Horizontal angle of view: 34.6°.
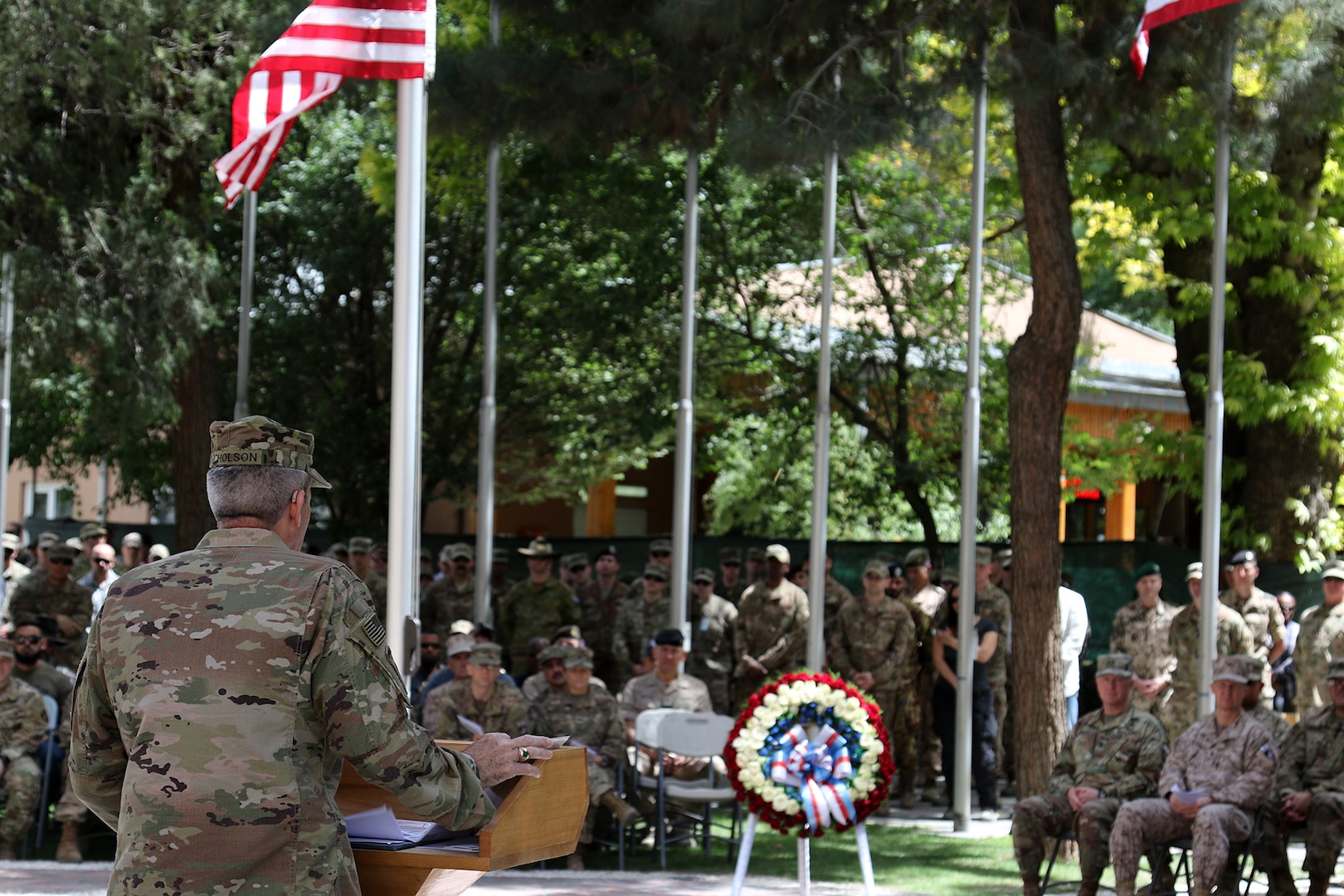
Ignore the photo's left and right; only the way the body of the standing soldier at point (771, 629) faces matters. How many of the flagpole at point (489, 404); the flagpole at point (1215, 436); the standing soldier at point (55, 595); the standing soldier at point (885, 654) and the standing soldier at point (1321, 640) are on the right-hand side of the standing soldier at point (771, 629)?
2

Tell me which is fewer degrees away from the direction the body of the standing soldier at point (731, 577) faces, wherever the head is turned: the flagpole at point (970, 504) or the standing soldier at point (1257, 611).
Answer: the flagpole

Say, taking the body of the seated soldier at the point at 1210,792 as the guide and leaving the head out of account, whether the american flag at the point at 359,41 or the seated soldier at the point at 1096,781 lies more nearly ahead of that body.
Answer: the american flag

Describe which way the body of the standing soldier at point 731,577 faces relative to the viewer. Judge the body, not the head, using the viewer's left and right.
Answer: facing the viewer

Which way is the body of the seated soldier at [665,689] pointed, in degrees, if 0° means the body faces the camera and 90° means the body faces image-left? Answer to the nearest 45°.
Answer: approximately 0°

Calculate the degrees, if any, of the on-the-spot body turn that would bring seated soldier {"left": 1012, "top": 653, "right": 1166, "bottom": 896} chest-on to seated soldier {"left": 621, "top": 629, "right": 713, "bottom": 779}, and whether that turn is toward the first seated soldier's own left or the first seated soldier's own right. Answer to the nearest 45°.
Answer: approximately 90° to the first seated soldier's own right

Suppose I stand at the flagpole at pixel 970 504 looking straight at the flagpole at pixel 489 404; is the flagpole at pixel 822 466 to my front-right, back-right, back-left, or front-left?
front-right

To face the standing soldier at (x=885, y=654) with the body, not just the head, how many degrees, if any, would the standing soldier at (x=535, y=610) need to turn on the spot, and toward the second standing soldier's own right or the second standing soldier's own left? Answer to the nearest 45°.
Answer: approximately 45° to the second standing soldier's own left

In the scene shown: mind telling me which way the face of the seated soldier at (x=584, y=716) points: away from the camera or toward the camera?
toward the camera

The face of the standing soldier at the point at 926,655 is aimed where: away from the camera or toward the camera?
toward the camera

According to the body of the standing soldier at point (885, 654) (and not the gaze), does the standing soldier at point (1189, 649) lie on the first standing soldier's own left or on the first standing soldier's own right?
on the first standing soldier's own left

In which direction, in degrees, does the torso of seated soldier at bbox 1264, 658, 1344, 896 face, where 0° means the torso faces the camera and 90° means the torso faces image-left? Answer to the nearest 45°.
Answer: approximately 45°

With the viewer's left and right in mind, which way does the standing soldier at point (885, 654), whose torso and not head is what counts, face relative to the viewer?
facing the viewer

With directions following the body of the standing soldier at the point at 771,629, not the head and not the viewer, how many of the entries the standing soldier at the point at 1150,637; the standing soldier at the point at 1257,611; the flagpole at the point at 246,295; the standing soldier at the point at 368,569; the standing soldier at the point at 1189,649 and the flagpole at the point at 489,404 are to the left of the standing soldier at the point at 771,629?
3

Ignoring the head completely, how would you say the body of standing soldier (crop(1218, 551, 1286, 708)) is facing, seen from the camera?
toward the camera

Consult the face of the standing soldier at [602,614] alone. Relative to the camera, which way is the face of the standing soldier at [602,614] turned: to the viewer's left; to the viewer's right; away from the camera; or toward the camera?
toward the camera

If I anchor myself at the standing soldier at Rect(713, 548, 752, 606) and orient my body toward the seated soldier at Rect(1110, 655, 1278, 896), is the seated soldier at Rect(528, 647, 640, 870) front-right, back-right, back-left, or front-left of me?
front-right
